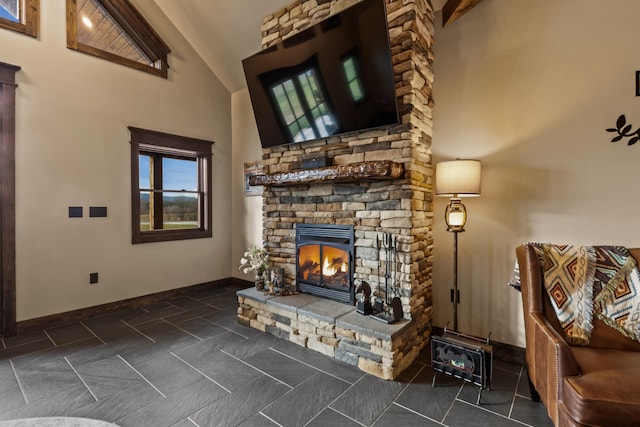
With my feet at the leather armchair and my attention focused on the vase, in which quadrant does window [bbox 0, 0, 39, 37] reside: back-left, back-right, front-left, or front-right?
front-left

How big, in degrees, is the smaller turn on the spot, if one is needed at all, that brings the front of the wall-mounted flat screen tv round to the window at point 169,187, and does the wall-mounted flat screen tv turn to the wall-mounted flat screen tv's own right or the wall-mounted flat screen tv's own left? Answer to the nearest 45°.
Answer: approximately 90° to the wall-mounted flat screen tv's own right

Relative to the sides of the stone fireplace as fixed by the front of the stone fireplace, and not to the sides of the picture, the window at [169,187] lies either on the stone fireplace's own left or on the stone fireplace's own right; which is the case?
on the stone fireplace's own right

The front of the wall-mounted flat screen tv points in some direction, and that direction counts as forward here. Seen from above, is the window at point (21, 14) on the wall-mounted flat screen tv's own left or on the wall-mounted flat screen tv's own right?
on the wall-mounted flat screen tv's own right

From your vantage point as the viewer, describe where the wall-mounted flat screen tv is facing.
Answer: facing the viewer and to the left of the viewer

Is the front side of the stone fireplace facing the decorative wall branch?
no

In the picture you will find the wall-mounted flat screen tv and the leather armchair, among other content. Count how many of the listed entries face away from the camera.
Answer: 0

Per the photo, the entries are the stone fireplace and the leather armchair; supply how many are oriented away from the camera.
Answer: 0

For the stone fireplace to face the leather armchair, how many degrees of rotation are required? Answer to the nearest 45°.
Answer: approximately 90° to its left

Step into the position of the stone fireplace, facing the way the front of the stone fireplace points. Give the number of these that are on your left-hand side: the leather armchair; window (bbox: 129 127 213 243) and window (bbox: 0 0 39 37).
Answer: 1
